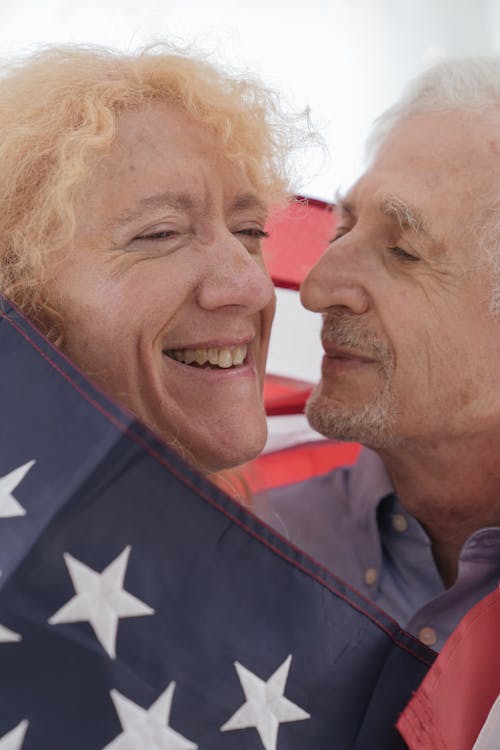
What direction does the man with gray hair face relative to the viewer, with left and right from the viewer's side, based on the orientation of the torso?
facing the viewer and to the left of the viewer

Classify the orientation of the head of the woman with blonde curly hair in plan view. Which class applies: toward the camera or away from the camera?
toward the camera

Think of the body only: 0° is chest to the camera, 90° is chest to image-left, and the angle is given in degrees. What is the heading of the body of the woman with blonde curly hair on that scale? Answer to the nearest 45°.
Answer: approximately 315°
